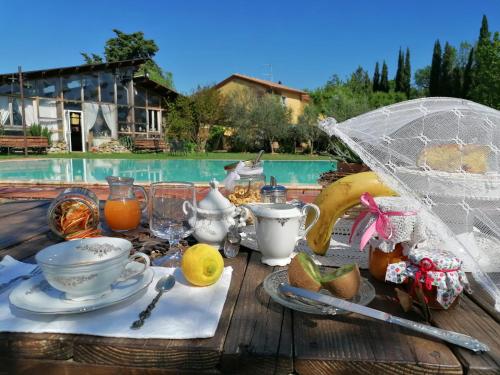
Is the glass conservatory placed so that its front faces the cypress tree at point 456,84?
no

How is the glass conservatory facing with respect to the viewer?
toward the camera

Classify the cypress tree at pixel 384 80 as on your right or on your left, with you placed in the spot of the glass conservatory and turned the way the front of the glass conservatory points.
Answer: on your left

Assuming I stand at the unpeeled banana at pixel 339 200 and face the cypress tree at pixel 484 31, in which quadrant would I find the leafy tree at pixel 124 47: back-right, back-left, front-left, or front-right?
front-left

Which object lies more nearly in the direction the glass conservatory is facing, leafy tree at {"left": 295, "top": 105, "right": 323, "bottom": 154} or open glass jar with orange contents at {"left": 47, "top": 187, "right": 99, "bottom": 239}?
the open glass jar with orange contents

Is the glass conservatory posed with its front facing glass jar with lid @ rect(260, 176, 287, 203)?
yes

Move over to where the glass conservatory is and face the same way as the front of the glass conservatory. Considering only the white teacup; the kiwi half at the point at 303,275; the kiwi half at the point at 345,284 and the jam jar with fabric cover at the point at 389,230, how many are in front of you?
4

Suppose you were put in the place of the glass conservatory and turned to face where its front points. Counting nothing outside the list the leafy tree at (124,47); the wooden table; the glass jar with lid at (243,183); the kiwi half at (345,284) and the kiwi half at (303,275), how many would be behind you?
1

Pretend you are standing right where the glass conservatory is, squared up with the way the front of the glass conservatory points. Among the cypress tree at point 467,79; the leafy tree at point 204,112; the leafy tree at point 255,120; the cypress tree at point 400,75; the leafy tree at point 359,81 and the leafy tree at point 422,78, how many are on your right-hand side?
0

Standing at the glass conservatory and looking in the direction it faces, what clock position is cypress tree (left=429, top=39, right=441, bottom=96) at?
The cypress tree is roughly at 9 o'clock from the glass conservatory.

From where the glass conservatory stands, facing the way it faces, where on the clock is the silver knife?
The silver knife is roughly at 12 o'clock from the glass conservatory.

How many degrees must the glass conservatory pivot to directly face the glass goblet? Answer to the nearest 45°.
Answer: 0° — it already faces it

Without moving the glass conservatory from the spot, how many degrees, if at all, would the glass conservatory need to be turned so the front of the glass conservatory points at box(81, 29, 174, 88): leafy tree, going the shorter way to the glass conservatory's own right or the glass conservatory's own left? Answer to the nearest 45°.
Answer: approximately 180°

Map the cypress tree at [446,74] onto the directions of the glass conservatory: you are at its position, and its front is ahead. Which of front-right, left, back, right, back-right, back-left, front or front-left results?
left

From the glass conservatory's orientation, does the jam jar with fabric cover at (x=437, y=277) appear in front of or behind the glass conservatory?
in front

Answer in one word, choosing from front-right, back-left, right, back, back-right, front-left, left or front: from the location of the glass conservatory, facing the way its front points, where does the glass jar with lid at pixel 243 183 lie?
front

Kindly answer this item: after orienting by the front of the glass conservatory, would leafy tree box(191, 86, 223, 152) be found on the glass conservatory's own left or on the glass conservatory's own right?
on the glass conservatory's own left

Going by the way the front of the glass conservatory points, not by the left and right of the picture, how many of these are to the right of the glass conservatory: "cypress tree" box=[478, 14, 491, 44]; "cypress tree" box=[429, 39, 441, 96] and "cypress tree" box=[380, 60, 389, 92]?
0

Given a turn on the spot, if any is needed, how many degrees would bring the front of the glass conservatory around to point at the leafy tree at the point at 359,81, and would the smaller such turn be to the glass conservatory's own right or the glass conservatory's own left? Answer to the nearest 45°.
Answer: approximately 90° to the glass conservatory's own left

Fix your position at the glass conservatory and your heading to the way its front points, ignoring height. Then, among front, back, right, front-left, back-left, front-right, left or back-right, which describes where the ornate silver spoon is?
front

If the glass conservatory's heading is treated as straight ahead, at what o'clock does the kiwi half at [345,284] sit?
The kiwi half is roughly at 12 o'clock from the glass conservatory.

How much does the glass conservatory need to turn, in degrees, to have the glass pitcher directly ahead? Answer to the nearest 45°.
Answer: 0° — it already faces it

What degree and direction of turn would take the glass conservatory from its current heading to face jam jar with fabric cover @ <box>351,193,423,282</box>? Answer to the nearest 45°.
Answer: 0° — it already faces it
